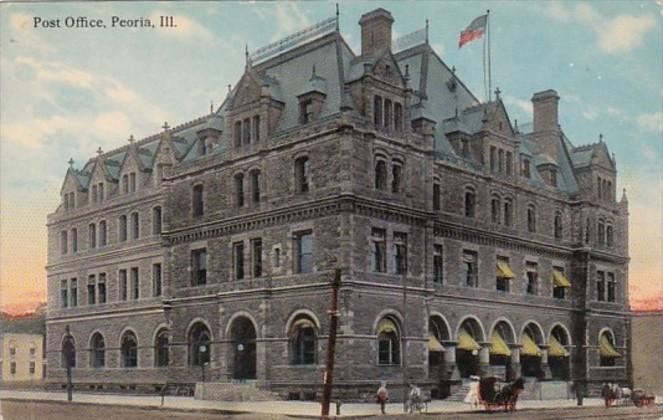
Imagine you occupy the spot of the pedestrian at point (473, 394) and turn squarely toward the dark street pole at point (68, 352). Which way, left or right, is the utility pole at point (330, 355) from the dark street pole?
left

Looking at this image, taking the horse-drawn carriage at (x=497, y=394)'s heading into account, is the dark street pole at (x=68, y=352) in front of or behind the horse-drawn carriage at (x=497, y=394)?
behind

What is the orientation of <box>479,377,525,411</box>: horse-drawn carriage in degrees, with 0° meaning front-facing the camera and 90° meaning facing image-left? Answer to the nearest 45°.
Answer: approximately 270°
